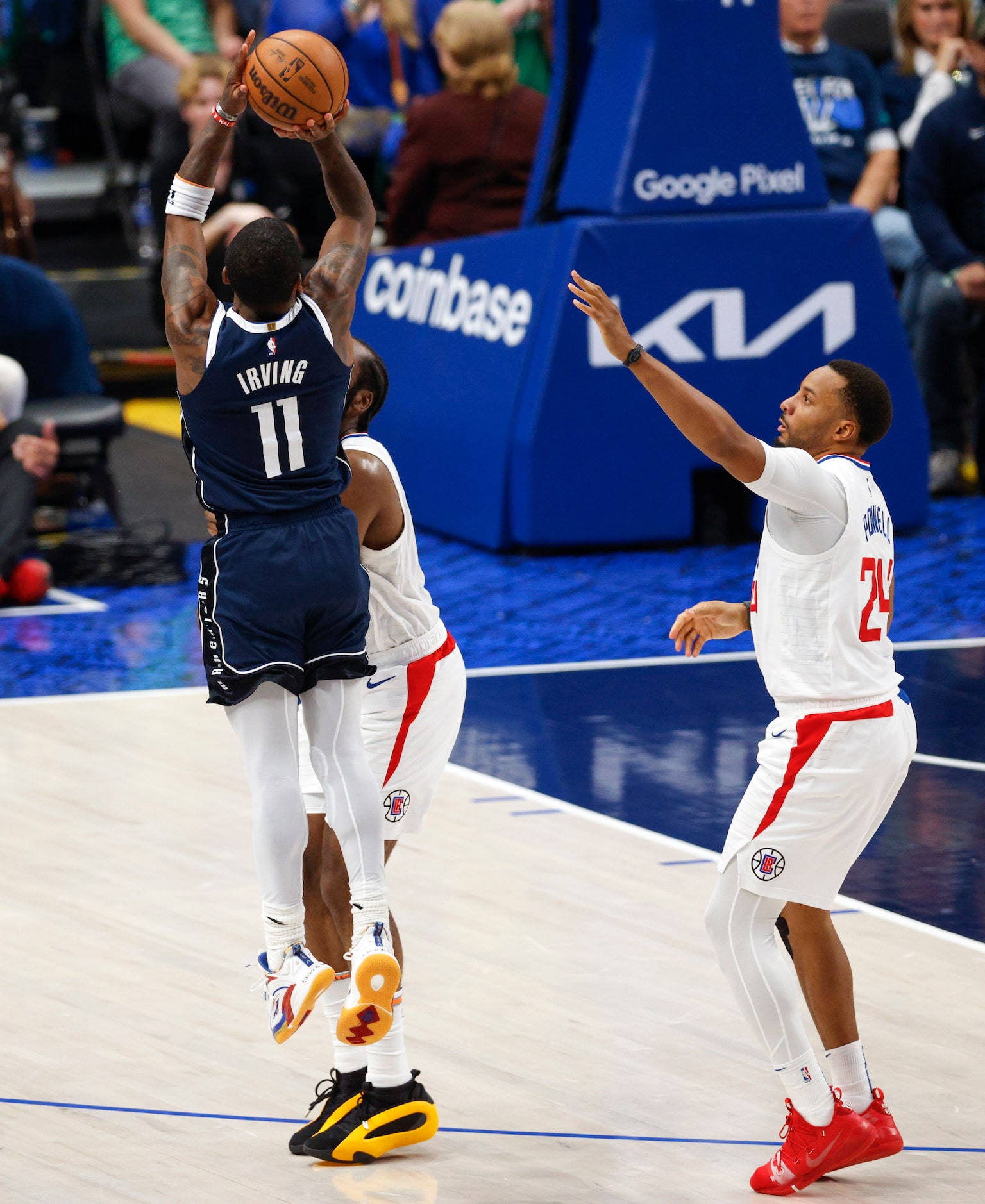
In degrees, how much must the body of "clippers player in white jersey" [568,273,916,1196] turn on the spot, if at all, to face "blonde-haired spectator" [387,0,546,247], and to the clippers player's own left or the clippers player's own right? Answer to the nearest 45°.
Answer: approximately 90° to the clippers player's own right

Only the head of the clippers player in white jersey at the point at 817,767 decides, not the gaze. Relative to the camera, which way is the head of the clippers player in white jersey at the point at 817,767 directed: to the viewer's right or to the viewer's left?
to the viewer's left

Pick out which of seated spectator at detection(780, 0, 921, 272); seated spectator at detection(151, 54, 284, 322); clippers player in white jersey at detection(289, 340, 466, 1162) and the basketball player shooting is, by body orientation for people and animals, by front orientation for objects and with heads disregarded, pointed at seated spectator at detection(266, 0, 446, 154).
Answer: the basketball player shooting

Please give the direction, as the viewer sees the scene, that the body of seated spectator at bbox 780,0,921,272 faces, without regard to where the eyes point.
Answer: toward the camera

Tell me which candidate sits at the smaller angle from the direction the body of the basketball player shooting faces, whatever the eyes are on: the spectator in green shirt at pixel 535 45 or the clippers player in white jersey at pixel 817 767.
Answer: the spectator in green shirt

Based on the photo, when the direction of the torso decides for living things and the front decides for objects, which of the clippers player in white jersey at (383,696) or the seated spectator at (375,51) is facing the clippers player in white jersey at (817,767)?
the seated spectator

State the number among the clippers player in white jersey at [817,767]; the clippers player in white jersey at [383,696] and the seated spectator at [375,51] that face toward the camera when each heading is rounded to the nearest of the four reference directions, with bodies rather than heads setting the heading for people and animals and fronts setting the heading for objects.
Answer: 1

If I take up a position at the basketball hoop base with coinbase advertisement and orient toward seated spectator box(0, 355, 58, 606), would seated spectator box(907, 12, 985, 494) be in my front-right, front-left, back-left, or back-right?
back-right

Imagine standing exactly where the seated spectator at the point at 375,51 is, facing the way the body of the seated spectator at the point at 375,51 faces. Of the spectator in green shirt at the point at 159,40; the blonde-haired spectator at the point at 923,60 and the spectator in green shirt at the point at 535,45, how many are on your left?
2

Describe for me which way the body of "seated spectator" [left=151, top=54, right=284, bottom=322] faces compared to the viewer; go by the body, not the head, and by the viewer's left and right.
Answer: facing the viewer

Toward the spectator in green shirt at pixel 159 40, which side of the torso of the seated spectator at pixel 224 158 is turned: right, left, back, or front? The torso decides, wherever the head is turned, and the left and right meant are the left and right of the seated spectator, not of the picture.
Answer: back

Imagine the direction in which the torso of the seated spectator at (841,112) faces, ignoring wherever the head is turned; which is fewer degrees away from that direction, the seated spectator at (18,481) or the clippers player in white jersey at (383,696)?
the clippers player in white jersey

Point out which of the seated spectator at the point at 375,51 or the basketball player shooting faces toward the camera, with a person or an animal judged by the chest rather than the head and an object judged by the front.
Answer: the seated spectator

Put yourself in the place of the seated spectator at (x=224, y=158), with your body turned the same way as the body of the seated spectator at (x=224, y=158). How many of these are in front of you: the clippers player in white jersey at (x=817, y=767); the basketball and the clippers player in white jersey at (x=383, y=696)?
3

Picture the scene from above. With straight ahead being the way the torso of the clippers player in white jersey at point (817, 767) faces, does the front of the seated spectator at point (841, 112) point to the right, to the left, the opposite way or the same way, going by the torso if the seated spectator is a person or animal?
to the left
